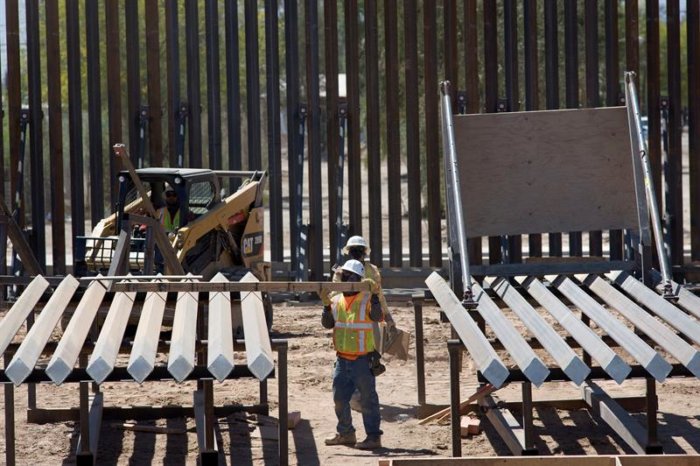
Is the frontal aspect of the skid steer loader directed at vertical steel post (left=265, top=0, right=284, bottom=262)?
no

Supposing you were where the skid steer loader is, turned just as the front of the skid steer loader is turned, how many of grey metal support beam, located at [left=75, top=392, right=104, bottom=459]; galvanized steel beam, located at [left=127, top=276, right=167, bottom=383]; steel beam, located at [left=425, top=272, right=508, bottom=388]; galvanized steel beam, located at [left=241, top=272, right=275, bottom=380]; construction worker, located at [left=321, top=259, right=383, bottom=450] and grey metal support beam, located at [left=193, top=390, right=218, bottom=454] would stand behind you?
0
